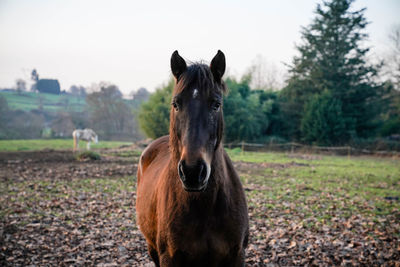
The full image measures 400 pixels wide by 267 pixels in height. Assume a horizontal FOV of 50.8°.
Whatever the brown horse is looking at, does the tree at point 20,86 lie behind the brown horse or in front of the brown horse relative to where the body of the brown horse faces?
behind

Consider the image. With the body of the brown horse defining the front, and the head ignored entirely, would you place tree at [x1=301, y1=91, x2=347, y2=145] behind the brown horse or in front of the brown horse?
behind

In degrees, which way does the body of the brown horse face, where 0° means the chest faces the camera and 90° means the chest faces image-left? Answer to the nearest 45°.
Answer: approximately 0°

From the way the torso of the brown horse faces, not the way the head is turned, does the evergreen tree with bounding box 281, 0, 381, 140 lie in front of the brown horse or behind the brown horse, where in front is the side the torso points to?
behind

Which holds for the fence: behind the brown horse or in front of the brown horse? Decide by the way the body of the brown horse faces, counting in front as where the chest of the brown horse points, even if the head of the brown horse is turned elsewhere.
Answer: behind

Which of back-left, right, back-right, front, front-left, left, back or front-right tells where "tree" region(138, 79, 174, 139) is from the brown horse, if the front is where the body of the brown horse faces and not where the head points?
back
